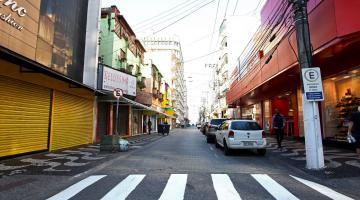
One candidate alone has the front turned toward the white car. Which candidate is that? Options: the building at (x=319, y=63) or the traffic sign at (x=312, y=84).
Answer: the building

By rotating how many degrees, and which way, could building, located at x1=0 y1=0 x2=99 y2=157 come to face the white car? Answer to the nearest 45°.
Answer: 0° — it already faces it

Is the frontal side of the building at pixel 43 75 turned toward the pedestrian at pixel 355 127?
yes

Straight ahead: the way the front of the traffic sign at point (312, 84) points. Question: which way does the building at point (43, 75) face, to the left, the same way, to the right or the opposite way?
to the left

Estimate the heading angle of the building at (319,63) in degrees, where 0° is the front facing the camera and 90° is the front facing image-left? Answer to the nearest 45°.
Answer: approximately 45°

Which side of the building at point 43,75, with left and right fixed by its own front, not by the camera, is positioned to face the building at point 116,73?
left

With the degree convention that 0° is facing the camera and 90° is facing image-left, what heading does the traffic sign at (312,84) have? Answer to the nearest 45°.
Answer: approximately 0°

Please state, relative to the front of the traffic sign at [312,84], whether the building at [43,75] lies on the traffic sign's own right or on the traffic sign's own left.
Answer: on the traffic sign's own right
